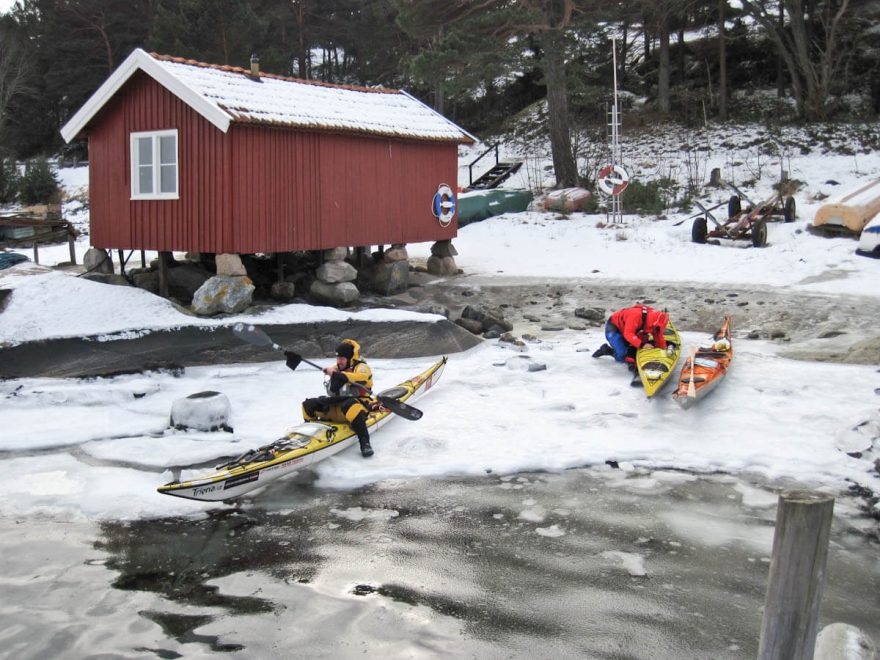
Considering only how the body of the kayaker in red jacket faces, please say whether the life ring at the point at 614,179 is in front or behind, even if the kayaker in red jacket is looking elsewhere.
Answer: behind

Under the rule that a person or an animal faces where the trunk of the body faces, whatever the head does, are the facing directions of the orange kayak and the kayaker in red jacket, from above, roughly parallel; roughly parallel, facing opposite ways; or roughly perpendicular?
roughly perpendicular

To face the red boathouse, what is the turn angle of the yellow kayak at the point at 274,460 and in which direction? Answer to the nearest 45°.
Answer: approximately 135° to its right

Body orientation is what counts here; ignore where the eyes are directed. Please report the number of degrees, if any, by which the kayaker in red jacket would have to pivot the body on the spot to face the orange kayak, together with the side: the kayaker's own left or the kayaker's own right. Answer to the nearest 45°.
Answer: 0° — they already face it

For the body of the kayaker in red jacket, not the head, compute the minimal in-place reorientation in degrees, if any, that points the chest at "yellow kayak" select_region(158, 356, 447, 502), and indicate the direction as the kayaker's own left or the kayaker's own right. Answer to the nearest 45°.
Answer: approximately 90° to the kayaker's own right
